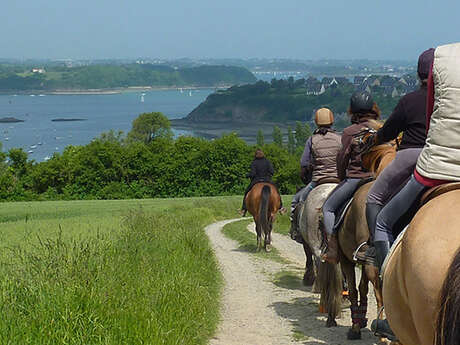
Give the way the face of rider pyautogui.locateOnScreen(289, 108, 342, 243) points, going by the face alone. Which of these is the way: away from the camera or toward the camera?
away from the camera

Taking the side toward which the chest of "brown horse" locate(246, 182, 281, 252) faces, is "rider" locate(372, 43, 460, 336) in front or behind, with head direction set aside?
behind

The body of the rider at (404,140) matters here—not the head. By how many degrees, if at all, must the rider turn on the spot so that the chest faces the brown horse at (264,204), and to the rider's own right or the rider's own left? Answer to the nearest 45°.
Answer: approximately 45° to the rider's own right

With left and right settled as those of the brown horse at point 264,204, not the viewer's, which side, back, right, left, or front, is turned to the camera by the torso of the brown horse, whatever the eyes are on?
back

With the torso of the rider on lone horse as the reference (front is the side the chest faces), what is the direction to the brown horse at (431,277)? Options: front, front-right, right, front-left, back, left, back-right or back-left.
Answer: back

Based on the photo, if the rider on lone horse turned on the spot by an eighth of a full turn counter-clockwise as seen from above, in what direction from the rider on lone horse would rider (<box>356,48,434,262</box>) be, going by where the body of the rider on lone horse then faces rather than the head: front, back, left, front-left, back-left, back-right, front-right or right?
back-left

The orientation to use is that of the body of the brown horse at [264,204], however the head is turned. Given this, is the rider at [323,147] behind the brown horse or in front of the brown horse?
behind

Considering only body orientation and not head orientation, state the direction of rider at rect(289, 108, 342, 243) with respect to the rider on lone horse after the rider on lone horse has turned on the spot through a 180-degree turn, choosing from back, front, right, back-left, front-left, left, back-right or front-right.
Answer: front

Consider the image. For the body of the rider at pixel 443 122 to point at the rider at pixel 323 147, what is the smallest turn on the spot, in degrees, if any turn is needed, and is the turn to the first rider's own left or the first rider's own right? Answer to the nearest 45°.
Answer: approximately 45° to the first rider's own right

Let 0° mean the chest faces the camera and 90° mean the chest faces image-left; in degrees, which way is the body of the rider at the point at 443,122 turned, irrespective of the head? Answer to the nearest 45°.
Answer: approximately 135°

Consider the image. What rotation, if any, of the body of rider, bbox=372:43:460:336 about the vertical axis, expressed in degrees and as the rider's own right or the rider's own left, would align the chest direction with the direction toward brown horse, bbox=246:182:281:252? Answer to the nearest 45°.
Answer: approximately 45° to the rider's own right

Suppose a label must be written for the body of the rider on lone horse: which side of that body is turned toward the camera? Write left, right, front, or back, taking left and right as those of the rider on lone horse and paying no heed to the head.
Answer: back

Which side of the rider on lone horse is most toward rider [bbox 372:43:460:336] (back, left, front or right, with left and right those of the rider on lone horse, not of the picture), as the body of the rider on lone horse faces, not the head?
back

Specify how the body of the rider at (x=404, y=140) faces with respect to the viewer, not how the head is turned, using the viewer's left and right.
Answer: facing away from the viewer and to the left of the viewer

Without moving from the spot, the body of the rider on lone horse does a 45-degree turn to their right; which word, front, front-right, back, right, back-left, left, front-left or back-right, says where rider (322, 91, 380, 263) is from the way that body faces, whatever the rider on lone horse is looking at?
back-right
